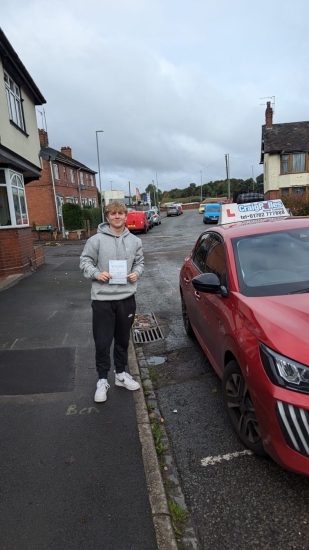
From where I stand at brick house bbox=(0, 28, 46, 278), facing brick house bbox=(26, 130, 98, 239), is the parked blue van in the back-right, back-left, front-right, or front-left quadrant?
front-right

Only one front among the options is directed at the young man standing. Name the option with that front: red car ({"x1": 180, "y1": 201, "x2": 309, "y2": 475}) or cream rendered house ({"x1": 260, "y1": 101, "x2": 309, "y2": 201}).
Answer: the cream rendered house

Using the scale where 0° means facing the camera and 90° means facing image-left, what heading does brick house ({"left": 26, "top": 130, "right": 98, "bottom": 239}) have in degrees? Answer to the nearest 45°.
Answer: approximately 315°

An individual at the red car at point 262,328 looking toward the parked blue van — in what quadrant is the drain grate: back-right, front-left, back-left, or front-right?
front-left

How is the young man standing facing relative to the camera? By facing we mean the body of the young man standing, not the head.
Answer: toward the camera

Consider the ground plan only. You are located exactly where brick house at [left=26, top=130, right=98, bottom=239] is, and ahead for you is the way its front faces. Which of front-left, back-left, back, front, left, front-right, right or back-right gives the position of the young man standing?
front-right

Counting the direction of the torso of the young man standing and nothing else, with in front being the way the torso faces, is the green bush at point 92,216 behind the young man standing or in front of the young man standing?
behind

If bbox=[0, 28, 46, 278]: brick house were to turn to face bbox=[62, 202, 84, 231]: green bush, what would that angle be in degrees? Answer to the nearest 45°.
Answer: approximately 135° to its left

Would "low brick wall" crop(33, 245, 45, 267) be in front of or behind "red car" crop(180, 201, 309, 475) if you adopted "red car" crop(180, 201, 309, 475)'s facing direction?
behind

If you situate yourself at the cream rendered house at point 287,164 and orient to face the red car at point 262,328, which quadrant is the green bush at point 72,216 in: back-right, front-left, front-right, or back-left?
front-right

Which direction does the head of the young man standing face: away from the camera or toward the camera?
toward the camera

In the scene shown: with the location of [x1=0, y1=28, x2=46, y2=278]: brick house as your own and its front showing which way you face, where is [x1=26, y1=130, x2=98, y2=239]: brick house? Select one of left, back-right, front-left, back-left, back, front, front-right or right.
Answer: back-left

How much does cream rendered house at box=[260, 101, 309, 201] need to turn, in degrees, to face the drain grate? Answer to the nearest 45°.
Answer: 0° — it already faces it
